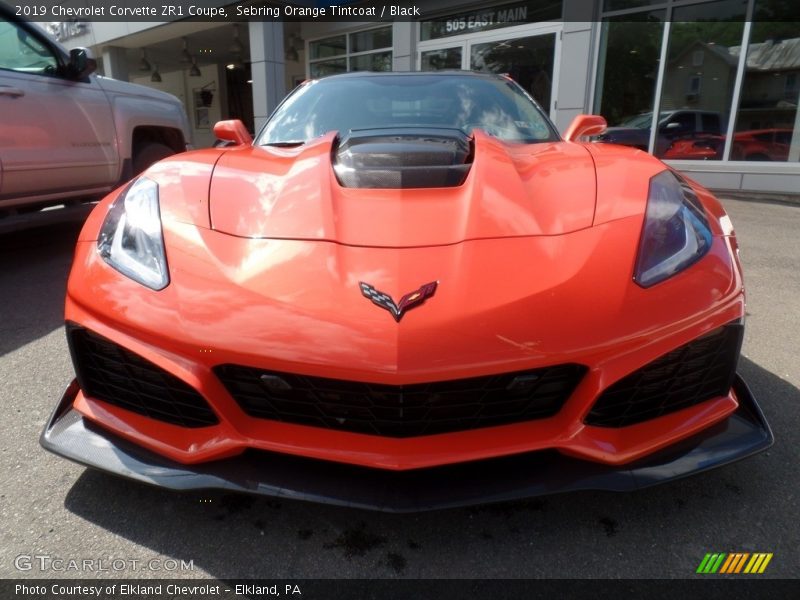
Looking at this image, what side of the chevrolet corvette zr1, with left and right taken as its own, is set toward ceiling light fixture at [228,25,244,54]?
back

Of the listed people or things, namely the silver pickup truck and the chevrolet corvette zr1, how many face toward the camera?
1

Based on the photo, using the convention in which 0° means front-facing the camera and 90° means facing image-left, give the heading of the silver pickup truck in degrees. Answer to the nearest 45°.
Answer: approximately 225°

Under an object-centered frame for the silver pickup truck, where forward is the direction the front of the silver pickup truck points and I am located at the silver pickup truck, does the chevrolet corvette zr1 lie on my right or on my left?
on my right

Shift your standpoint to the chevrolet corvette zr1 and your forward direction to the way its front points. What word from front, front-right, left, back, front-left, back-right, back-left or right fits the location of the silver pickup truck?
back-right

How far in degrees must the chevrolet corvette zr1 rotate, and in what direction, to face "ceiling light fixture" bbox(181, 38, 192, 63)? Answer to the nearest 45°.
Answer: approximately 180°

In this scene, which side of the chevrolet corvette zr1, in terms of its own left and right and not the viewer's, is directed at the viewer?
front
